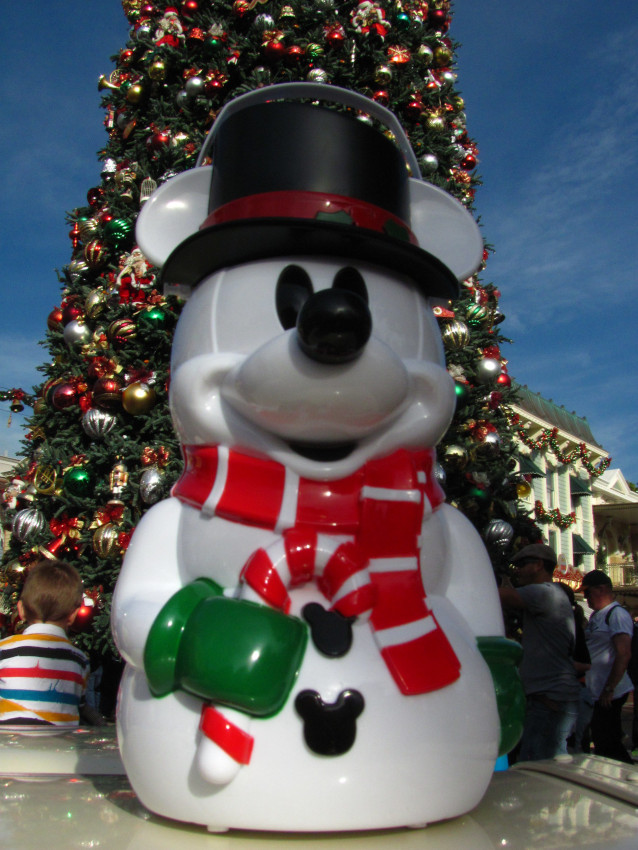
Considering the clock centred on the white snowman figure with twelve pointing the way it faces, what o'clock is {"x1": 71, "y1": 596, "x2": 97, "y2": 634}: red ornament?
The red ornament is roughly at 5 o'clock from the white snowman figure.

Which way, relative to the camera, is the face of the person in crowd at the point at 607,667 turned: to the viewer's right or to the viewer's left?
to the viewer's left

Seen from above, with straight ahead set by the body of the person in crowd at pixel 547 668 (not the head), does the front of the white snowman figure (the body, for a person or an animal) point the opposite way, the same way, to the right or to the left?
to the left

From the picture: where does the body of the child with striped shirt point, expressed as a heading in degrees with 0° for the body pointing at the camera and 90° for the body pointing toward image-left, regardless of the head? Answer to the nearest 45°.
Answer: approximately 180°

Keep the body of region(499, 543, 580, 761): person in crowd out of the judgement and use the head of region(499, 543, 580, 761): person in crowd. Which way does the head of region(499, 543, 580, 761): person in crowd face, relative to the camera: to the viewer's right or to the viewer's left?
to the viewer's left

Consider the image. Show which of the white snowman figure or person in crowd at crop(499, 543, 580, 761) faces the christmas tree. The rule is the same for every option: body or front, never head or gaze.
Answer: the person in crowd

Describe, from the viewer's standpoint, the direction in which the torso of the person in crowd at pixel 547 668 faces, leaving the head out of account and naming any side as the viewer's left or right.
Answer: facing to the left of the viewer

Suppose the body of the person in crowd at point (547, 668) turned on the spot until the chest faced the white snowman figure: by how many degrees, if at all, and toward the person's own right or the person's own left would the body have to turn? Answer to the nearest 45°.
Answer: approximately 90° to the person's own left

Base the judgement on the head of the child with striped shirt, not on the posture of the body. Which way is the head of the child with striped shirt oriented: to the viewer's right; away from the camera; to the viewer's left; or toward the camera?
away from the camera

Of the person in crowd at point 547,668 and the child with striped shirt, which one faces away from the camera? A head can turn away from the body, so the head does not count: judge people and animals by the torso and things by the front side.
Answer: the child with striped shirt
